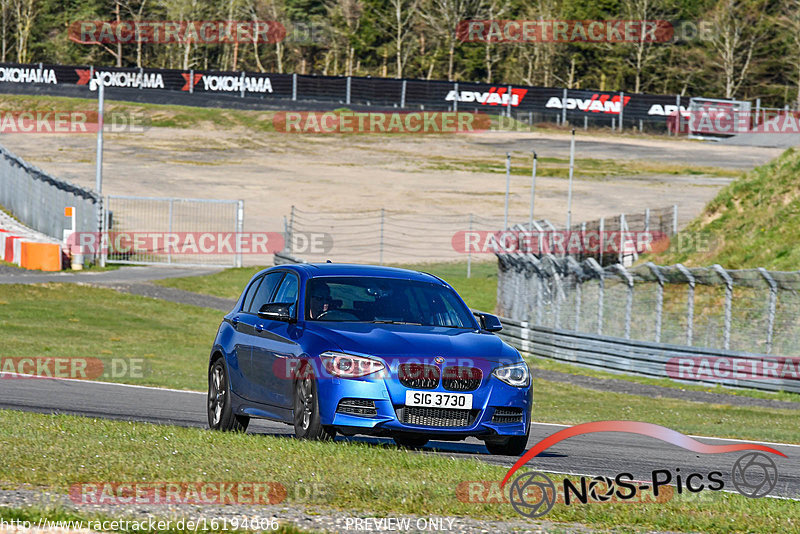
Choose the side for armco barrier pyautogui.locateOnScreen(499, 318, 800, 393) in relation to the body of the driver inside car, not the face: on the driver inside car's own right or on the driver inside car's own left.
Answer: on the driver inside car's own left

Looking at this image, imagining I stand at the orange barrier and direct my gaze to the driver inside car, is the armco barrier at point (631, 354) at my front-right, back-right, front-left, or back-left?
front-left

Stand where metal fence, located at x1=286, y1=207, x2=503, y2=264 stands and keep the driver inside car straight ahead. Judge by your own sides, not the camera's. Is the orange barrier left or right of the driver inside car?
right

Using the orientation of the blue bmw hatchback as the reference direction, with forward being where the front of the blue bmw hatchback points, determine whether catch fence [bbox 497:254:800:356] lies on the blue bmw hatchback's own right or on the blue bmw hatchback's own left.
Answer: on the blue bmw hatchback's own left

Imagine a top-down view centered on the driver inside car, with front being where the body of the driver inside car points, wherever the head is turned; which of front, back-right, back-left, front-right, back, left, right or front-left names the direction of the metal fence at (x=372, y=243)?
back-left

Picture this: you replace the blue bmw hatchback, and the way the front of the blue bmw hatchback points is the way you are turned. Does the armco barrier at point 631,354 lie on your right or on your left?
on your left

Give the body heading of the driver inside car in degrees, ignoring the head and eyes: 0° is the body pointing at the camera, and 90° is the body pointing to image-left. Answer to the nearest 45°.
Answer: approximately 315°

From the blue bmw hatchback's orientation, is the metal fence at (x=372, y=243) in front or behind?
behind

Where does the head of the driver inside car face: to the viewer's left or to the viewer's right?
to the viewer's right

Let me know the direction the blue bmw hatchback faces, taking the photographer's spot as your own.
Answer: facing the viewer and to the right of the viewer
